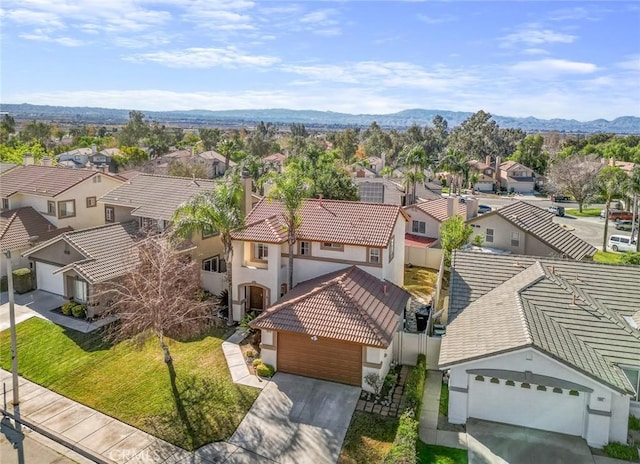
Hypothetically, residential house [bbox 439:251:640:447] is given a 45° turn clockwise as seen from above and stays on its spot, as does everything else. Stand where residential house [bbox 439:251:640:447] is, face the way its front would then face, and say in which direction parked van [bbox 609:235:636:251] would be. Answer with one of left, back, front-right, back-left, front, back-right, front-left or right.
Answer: back-right

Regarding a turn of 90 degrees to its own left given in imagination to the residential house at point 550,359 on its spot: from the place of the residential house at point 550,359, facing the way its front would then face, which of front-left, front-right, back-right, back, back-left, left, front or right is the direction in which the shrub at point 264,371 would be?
back

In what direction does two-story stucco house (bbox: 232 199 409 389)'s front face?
toward the camera

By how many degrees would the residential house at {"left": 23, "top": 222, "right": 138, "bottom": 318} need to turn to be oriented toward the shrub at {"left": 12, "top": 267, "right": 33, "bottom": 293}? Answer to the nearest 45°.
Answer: approximately 90° to its right

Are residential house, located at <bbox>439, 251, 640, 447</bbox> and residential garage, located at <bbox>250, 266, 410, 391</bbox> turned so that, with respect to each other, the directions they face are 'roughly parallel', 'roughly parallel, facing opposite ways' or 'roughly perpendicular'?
roughly parallel

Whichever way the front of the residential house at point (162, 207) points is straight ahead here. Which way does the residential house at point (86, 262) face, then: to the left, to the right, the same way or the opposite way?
the same way

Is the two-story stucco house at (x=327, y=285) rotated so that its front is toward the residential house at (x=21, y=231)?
no

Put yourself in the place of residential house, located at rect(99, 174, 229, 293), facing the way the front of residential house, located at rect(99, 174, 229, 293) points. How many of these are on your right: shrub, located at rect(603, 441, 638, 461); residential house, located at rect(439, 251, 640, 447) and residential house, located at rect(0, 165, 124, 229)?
1

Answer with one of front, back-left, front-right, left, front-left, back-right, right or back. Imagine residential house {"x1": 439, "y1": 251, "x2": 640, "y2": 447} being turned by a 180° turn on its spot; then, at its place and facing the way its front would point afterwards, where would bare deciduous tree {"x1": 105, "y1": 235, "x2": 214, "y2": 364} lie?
left

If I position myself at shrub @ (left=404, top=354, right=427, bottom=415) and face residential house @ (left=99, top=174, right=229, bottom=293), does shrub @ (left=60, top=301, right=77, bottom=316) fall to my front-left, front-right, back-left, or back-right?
front-left

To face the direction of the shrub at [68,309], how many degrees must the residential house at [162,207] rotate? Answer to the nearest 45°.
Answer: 0° — it already faces it

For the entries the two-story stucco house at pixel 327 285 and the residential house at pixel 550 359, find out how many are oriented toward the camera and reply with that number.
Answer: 2

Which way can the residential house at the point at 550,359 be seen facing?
toward the camera

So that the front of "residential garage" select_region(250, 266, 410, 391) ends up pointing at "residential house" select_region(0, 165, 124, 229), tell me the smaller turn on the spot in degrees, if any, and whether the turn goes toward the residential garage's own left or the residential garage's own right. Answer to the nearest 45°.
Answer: approximately 135° to the residential garage's own right

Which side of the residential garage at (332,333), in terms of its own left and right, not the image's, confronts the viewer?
front

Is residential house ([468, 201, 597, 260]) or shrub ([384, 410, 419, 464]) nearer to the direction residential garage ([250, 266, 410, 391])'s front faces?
the shrub

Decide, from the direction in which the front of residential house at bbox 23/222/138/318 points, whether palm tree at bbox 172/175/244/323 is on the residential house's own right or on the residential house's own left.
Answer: on the residential house's own left

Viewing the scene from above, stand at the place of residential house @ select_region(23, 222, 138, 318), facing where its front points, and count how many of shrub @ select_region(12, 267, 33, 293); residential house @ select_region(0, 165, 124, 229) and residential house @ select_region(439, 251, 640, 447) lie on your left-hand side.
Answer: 1

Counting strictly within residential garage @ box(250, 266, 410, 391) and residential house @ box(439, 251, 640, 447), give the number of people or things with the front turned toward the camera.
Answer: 2

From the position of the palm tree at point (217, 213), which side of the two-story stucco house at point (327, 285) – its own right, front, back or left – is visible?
right

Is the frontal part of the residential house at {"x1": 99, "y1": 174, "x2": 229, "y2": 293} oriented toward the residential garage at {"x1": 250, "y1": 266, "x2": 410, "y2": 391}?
no
